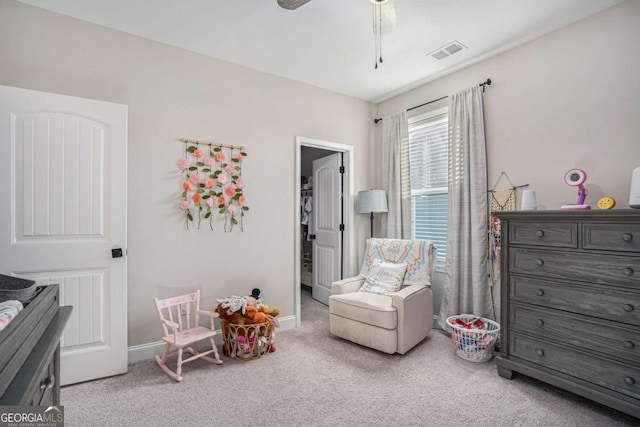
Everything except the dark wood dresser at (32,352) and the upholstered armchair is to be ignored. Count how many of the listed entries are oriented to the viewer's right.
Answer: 1

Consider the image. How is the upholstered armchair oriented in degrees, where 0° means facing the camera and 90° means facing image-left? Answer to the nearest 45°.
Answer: approximately 45°

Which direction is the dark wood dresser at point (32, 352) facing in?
to the viewer's right

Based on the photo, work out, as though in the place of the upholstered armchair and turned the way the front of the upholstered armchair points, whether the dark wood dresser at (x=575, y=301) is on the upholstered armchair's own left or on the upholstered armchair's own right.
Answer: on the upholstered armchair's own left

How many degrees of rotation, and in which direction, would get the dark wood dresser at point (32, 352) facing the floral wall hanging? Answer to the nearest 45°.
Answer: approximately 45° to its left

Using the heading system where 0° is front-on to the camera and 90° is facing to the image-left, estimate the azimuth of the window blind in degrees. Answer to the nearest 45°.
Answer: approximately 45°

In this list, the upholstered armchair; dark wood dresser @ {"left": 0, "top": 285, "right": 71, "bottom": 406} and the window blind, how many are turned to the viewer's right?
1

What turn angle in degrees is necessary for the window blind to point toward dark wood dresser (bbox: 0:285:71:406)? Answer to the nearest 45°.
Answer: approximately 45° to its left

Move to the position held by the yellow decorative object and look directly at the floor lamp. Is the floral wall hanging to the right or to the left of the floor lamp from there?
left

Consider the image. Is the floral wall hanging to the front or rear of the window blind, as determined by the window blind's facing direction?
to the front

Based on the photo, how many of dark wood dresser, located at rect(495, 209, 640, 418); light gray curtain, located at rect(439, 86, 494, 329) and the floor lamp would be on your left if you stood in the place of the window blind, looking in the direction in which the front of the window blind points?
2
